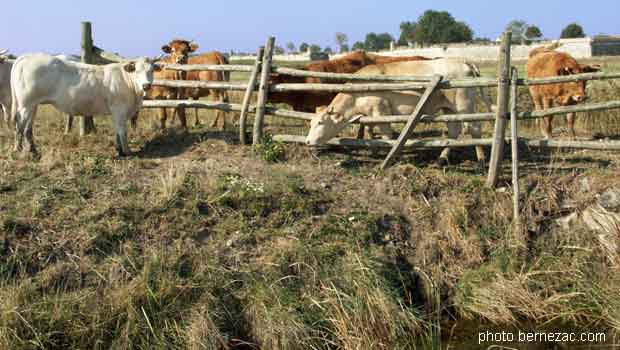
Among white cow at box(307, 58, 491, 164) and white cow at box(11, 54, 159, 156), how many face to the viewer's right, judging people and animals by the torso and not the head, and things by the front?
1

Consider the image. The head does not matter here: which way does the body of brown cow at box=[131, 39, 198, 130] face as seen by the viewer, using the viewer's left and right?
facing the viewer and to the right of the viewer

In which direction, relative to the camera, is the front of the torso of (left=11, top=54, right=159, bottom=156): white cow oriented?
to the viewer's right

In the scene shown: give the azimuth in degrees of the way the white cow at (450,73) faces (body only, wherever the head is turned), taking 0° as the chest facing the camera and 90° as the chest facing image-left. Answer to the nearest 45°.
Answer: approximately 90°

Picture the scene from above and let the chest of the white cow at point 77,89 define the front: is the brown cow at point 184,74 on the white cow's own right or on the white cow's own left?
on the white cow's own left

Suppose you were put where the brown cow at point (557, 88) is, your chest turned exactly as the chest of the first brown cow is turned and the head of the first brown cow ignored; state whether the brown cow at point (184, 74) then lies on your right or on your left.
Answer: on your right

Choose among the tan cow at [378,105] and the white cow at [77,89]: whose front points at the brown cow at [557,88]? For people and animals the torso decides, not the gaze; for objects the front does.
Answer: the white cow

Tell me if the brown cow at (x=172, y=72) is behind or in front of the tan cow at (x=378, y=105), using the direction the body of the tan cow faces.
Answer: in front

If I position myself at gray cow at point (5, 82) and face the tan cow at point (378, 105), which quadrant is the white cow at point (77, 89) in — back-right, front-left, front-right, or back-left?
front-right

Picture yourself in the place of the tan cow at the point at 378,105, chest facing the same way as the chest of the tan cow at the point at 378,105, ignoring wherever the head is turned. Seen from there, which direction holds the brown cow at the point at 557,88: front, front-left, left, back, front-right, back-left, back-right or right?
back-right

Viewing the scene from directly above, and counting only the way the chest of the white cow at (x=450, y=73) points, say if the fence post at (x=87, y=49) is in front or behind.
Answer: in front

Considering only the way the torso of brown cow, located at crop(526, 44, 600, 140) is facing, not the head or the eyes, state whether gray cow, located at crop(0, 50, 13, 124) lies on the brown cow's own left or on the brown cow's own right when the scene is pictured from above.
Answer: on the brown cow's own right

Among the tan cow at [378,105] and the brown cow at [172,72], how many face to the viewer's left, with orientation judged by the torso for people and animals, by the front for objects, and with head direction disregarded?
1
